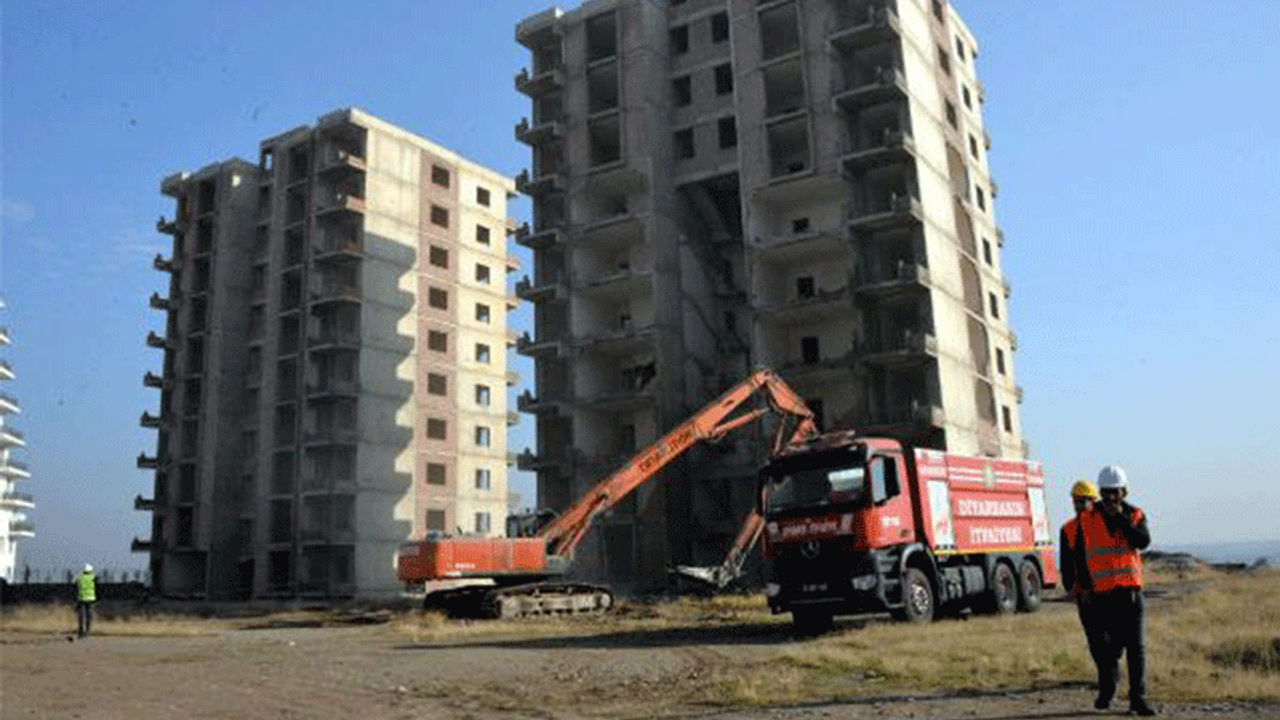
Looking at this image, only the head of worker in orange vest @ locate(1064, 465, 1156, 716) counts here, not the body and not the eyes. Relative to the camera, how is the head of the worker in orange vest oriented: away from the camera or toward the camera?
toward the camera

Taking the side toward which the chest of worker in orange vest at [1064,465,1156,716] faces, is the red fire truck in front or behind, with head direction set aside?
behind

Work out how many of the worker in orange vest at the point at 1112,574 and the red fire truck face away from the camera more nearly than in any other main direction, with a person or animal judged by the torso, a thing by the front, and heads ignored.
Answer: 0

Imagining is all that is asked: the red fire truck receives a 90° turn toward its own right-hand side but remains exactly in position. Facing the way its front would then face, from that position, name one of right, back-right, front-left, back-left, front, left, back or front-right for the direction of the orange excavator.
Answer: front

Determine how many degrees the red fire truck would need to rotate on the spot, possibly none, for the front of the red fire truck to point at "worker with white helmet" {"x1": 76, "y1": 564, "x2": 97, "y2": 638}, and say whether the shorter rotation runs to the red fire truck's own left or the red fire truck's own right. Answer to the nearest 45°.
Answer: approximately 45° to the red fire truck's own right

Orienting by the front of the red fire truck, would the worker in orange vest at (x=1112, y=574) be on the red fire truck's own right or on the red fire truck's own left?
on the red fire truck's own left

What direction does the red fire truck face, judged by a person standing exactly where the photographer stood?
facing the viewer and to the left of the viewer

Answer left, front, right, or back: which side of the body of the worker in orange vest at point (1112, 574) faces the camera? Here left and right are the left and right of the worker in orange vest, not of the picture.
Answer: front
